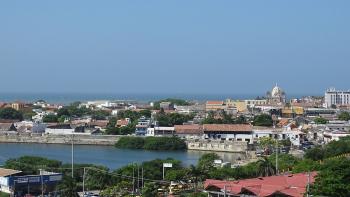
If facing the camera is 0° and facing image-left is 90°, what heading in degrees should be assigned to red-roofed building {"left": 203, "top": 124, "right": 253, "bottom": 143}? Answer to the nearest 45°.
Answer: approximately 0°

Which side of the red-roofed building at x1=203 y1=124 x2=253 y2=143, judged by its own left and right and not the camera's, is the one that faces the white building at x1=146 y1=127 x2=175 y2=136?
right

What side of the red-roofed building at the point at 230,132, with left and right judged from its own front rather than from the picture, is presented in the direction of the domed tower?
back

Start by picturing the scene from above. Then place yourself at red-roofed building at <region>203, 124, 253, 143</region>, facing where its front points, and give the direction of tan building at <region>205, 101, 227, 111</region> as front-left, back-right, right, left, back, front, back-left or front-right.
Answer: back

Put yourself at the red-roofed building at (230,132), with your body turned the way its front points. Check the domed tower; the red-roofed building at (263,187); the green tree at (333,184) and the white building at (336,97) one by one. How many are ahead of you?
2

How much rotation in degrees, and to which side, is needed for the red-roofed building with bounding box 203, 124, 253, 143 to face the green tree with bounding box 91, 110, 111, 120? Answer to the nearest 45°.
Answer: approximately 135° to its right

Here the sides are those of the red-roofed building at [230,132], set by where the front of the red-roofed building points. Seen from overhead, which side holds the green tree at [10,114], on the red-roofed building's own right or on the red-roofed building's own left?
on the red-roofed building's own right

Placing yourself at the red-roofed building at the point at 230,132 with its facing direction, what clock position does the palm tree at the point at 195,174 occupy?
The palm tree is roughly at 12 o'clock from the red-roofed building.

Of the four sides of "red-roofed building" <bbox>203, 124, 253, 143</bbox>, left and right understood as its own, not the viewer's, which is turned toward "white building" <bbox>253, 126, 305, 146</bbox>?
left

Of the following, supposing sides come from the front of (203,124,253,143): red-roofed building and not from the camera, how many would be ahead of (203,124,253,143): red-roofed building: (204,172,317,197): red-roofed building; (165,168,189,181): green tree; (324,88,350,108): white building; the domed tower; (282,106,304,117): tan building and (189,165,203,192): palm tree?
3
